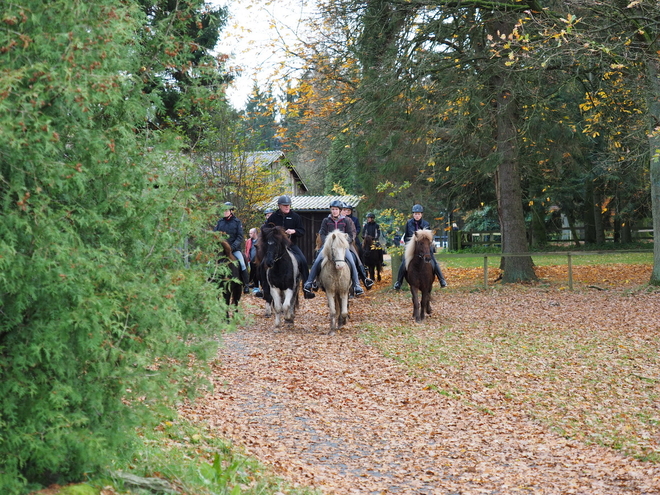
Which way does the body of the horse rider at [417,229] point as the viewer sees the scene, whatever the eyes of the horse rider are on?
toward the camera

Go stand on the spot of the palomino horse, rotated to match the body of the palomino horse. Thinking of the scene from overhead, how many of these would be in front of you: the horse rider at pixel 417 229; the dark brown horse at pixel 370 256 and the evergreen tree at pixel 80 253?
1

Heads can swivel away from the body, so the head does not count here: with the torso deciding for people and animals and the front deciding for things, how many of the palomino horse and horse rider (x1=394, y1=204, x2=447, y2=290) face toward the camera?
2

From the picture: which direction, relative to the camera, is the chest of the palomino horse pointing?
toward the camera

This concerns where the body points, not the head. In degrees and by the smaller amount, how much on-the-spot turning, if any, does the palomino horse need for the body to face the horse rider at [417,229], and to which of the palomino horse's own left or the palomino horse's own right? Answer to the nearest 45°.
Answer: approximately 135° to the palomino horse's own left

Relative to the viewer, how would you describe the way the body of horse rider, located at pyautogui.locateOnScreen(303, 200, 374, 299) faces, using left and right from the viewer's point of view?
facing the viewer

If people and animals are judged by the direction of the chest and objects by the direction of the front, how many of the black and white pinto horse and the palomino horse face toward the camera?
2

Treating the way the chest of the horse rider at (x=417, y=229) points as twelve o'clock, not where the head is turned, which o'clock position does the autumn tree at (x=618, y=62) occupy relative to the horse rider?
The autumn tree is roughly at 8 o'clock from the horse rider.

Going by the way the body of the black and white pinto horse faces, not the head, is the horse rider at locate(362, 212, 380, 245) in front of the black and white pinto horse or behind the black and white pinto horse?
behind

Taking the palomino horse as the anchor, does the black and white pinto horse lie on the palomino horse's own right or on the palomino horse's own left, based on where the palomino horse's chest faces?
on the palomino horse's own right
